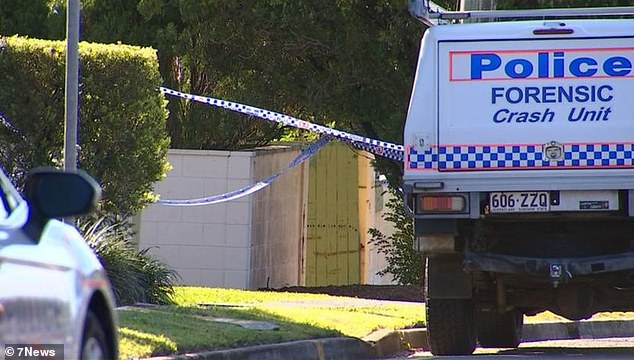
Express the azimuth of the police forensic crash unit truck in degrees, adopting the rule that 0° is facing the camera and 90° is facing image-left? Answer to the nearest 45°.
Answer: approximately 180°

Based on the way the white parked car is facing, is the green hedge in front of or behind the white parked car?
in front

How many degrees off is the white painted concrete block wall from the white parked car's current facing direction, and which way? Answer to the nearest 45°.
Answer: approximately 45° to its left

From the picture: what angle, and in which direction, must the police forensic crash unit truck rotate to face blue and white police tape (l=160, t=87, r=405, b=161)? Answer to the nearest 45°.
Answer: approximately 45° to its left

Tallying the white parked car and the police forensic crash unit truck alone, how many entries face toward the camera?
0

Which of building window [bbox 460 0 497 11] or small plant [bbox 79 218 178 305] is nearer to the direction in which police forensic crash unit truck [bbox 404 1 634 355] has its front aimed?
the building window

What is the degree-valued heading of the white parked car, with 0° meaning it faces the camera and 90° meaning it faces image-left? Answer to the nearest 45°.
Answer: approximately 225°
